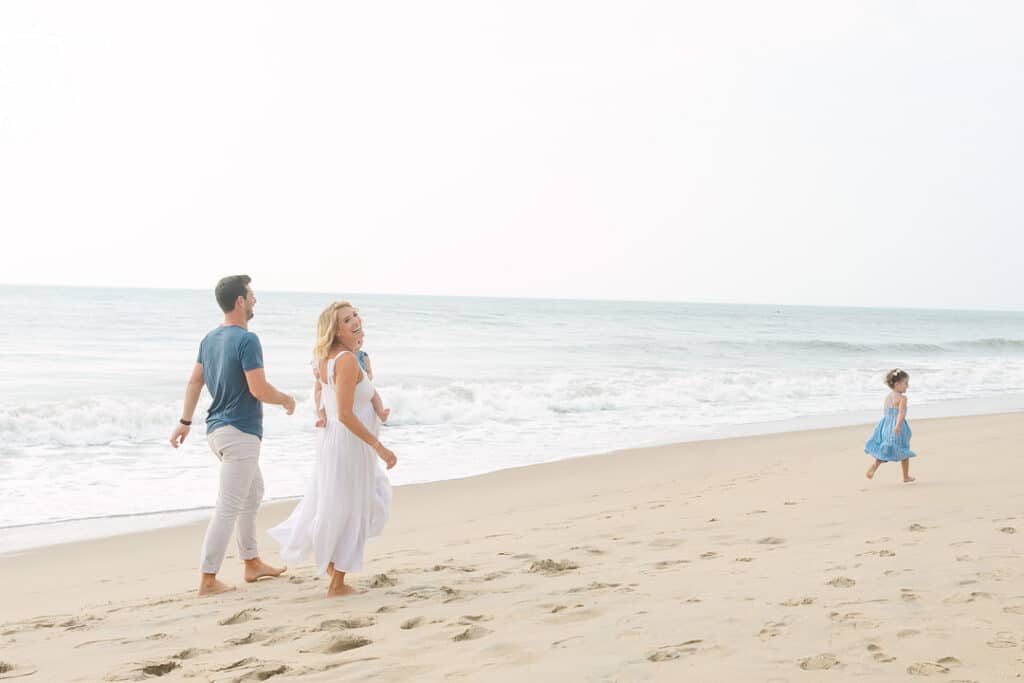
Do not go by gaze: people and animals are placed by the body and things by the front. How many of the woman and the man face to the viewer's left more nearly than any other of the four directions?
0

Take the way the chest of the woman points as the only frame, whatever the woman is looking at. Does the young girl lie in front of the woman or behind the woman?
in front

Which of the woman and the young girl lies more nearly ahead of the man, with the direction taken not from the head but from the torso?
the young girl

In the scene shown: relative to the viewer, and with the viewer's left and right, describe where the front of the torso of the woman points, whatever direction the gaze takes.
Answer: facing to the right of the viewer

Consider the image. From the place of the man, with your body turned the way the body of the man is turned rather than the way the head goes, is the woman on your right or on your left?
on your right

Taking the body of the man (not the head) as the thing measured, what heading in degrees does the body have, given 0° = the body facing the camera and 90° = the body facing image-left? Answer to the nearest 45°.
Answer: approximately 225°

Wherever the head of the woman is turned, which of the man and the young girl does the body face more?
the young girl
